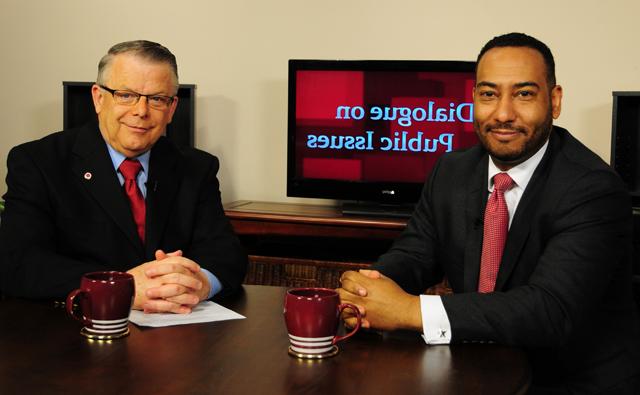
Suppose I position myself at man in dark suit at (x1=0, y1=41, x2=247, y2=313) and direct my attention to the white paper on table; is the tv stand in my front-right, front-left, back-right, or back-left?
back-left

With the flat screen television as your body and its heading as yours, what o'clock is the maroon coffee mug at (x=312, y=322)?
The maroon coffee mug is roughly at 12 o'clock from the flat screen television.

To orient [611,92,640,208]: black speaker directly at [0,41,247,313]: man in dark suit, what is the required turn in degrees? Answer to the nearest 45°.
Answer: approximately 45° to its right
